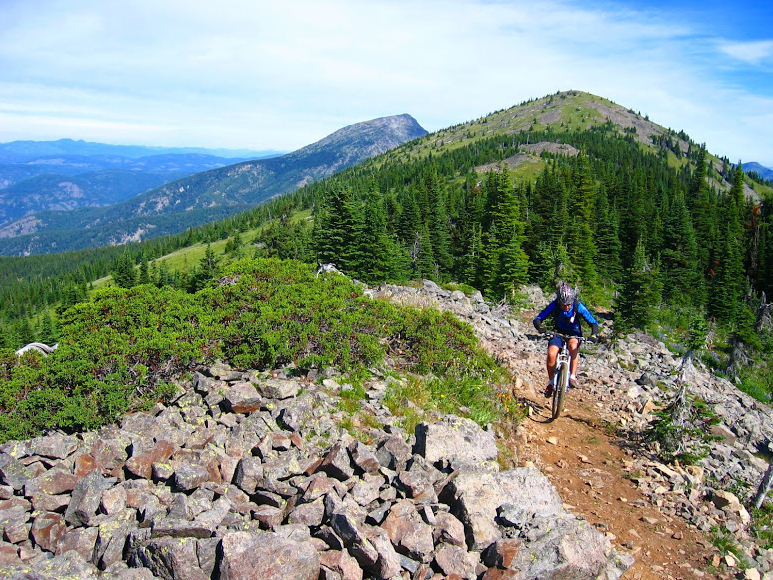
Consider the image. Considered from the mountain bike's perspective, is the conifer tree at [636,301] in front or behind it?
behind

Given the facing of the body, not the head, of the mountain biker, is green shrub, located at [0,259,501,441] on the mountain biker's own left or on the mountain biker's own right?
on the mountain biker's own right

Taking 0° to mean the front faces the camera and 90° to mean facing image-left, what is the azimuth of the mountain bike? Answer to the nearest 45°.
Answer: approximately 0°

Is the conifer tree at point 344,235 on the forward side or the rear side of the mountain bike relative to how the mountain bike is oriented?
on the rear side

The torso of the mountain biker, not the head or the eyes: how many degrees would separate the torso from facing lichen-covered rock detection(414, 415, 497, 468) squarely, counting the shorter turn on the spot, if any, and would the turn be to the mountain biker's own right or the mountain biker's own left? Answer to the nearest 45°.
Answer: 0° — they already face it

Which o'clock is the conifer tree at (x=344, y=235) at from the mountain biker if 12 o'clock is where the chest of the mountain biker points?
The conifer tree is roughly at 5 o'clock from the mountain biker.
